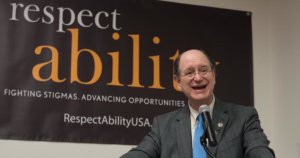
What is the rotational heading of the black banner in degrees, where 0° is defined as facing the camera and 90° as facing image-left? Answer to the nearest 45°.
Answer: approximately 0°

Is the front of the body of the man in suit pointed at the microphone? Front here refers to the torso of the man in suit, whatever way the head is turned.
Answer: yes

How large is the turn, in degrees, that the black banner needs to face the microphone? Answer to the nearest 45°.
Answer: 0° — it already faces it

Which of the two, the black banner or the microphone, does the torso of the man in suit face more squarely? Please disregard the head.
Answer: the microphone

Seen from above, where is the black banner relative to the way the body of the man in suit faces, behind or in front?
behind

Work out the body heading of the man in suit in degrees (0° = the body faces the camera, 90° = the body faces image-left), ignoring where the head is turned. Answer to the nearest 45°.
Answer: approximately 0°

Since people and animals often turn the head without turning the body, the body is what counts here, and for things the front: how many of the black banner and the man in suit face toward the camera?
2
